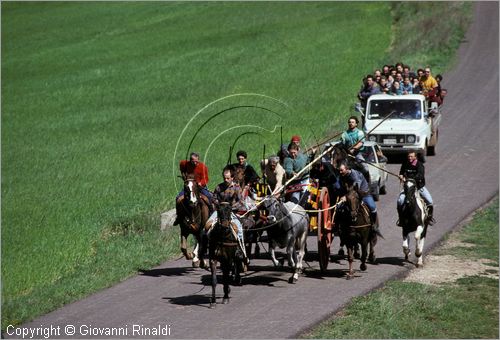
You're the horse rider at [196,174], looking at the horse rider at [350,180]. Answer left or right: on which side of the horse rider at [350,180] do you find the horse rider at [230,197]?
right

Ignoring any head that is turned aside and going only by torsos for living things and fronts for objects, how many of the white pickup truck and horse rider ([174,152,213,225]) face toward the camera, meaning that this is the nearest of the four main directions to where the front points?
2

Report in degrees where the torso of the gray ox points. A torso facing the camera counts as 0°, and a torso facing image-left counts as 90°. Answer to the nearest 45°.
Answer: approximately 45°

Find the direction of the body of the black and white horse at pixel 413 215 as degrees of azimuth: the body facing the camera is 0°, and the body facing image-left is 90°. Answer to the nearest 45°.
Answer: approximately 0°

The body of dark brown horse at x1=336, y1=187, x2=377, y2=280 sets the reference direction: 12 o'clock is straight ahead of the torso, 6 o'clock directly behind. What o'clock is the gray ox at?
The gray ox is roughly at 2 o'clock from the dark brown horse.
